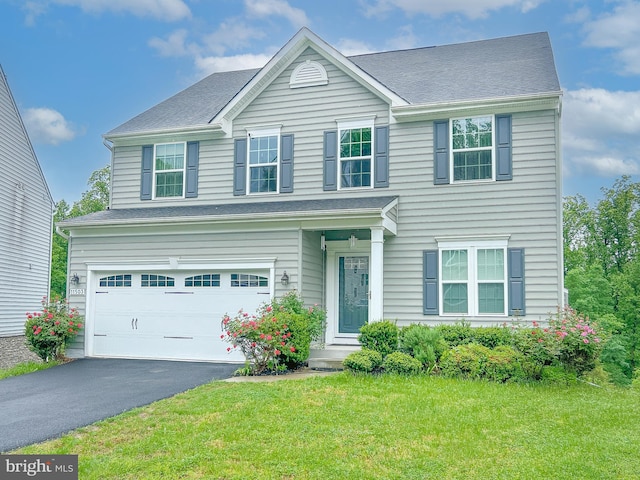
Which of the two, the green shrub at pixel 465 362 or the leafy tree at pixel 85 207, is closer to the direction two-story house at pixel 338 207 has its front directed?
the green shrub

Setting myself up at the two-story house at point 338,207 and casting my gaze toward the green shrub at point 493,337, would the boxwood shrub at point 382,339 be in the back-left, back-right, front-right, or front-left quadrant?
front-right

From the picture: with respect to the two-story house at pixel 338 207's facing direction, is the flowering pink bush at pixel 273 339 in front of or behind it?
in front

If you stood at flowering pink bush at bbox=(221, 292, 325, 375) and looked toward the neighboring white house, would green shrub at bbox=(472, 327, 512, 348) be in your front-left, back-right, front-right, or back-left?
back-right

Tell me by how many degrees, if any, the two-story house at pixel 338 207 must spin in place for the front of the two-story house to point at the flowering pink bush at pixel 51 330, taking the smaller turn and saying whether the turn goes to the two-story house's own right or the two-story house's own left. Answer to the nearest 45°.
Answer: approximately 90° to the two-story house's own right

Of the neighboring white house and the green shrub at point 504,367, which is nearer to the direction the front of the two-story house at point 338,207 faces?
the green shrub

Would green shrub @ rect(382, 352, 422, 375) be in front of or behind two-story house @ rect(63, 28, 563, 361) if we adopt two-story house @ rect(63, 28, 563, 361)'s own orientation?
in front

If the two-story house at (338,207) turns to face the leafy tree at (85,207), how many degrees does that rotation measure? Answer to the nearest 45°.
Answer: approximately 135° to its right

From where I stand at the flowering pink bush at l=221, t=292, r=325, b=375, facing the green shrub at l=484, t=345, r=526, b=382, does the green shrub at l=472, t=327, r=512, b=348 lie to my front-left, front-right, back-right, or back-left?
front-left

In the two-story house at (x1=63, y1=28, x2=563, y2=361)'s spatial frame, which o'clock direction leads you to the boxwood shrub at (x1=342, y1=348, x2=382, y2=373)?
The boxwood shrub is roughly at 12 o'clock from the two-story house.

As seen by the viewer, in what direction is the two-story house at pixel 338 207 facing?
toward the camera

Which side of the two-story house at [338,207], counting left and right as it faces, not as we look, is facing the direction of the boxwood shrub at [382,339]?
front

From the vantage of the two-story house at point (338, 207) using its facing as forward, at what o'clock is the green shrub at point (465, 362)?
The green shrub is roughly at 11 o'clock from the two-story house.
